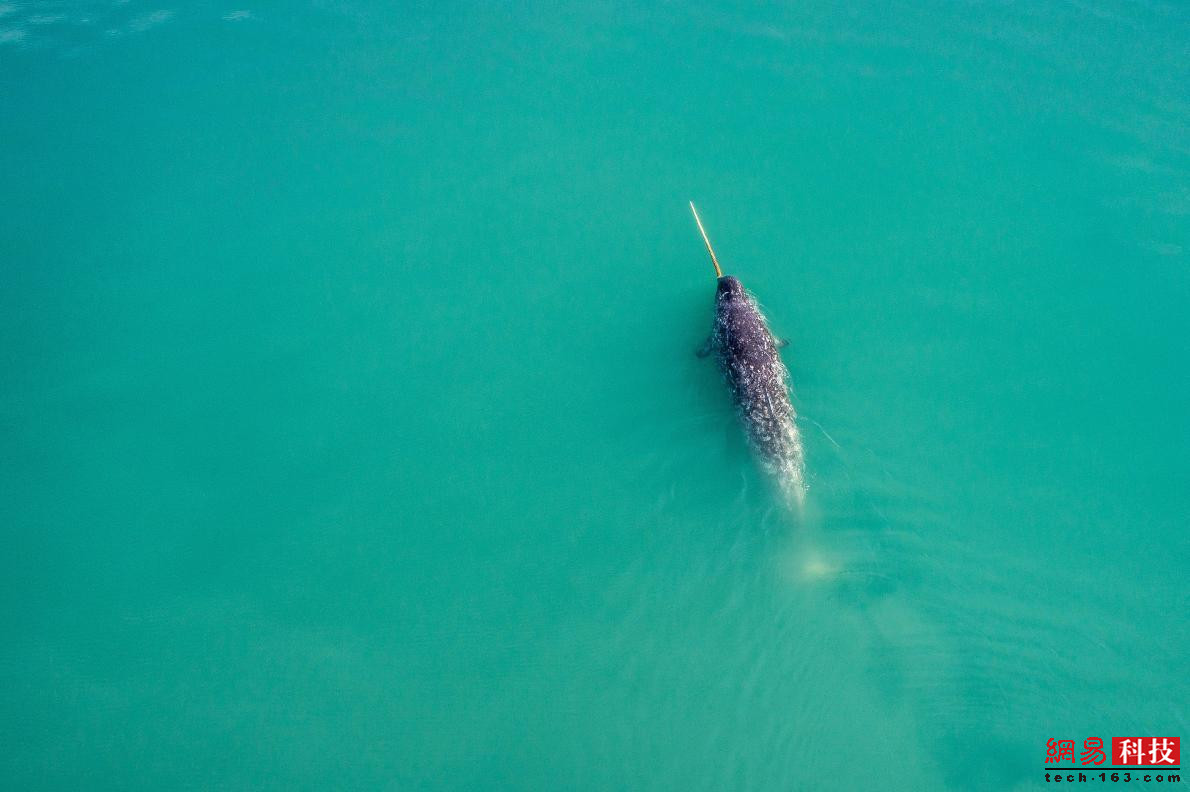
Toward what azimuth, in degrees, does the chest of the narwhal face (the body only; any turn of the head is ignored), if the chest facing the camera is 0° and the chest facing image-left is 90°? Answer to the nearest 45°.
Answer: approximately 180°
